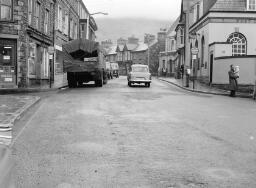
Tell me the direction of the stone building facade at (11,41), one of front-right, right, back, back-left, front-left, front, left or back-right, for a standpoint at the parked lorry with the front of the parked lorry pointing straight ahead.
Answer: back-left

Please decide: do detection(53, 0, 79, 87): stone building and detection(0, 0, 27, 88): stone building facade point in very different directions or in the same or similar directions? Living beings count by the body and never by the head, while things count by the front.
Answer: same or similar directions

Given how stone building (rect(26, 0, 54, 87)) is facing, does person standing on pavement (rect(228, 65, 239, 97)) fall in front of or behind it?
in front

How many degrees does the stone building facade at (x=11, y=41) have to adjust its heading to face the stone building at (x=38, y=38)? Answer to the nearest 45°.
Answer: approximately 135° to its left

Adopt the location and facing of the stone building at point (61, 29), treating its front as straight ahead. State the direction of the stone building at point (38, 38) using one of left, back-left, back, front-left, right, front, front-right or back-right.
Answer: front-right

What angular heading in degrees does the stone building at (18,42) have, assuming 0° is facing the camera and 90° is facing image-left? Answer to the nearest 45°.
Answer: approximately 315°

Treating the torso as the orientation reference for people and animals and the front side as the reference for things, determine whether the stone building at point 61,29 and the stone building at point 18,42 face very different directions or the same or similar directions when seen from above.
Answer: same or similar directions

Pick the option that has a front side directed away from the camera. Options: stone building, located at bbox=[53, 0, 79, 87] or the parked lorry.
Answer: the parked lorry

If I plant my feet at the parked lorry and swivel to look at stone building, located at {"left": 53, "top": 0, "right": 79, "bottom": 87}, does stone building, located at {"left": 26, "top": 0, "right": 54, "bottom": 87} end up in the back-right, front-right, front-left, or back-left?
front-left

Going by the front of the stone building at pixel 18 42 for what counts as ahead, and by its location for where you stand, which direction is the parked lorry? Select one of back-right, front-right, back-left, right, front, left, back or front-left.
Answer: left

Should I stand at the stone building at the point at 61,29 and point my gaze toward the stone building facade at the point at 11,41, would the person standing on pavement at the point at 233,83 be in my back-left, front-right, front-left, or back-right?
front-left

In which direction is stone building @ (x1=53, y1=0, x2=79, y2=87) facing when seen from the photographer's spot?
facing the viewer and to the right of the viewer

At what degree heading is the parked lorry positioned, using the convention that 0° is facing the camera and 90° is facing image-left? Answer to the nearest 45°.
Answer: approximately 180°

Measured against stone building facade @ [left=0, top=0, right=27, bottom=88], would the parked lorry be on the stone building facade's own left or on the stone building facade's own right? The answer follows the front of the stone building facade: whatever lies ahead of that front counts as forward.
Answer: on the stone building facade's own left

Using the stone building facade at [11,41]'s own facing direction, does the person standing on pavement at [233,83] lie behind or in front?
in front
